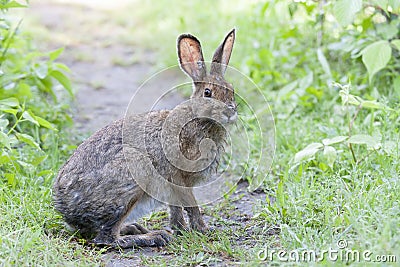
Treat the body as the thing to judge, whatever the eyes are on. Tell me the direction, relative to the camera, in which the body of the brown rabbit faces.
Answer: to the viewer's right

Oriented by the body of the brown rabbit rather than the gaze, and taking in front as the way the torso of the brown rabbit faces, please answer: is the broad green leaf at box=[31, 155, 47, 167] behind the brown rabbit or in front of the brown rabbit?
behind
